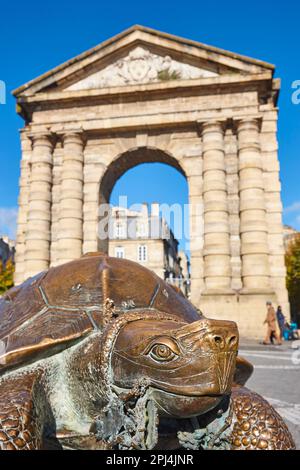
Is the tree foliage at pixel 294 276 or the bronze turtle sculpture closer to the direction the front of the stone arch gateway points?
the bronze turtle sculpture

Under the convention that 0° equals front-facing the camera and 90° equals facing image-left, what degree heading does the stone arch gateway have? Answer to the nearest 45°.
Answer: approximately 0°

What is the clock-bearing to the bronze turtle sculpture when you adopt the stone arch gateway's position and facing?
The bronze turtle sculpture is roughly at 12 o'clock from the stone arch gateway.

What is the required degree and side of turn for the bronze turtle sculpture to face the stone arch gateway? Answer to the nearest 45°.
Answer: approximately 135° to its left

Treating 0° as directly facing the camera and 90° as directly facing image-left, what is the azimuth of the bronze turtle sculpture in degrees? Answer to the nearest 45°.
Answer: approximately 315°

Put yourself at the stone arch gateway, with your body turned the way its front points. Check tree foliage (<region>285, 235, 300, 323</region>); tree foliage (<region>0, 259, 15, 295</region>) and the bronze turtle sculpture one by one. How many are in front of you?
1

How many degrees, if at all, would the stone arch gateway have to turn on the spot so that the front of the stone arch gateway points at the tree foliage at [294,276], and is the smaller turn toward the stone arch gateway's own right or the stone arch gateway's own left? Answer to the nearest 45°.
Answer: approximately 135° to the stone arch gateway's own left

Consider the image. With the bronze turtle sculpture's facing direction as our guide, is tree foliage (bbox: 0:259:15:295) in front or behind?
behind

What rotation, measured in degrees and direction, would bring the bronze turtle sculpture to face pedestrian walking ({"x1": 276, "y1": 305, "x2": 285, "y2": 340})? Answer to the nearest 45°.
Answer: approximately 135° to its left

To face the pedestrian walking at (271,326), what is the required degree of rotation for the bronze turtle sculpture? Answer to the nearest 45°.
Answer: approximately 135° to its left
